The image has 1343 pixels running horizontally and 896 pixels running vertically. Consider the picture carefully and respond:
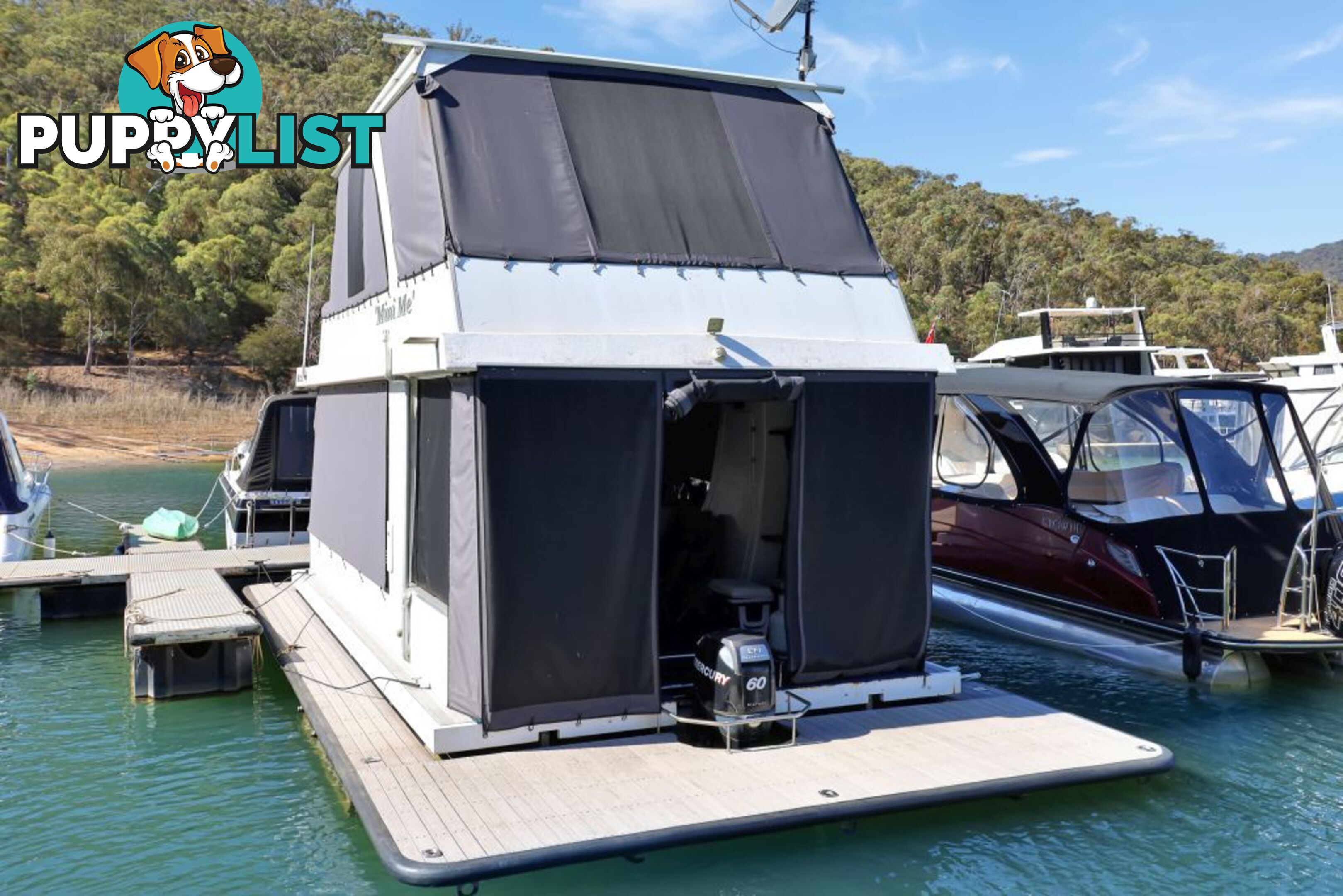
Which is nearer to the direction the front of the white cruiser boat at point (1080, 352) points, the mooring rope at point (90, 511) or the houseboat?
the mooring rope

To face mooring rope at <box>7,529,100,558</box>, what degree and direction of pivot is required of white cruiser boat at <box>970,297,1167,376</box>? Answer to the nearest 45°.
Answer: approximately 45° to its left

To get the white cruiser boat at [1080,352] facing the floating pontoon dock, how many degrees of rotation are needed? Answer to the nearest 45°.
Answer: approximately 45° to its left

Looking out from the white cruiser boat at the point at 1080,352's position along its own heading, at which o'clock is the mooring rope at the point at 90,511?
The mooring rope is roughly at 11 o'clock from the white cruiser boat.
